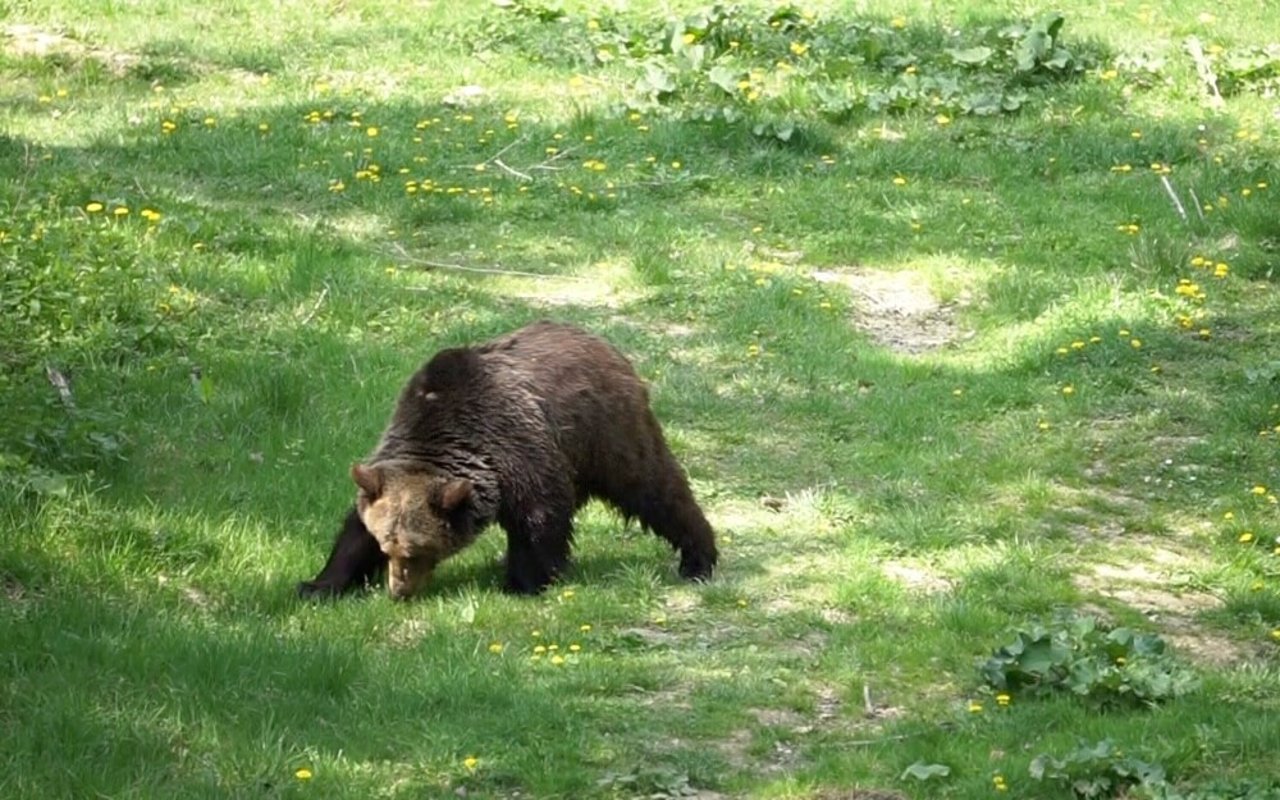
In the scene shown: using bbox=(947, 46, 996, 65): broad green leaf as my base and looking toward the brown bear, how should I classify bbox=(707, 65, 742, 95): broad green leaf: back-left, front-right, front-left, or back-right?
front-right

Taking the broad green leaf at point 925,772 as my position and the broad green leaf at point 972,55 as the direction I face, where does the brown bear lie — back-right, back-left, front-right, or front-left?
front-left

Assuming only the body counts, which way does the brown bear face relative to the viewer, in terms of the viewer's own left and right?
facing the viewer and to the left of the viewer

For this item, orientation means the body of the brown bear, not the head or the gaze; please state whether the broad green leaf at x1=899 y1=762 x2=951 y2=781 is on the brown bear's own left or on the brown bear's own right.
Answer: on the brown bear's own left

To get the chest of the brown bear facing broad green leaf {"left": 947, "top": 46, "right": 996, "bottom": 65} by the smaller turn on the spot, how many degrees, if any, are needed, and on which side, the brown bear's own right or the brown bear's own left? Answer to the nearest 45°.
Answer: approximately 180°

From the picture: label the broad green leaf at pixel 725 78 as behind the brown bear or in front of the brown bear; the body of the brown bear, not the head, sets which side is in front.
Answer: behind
